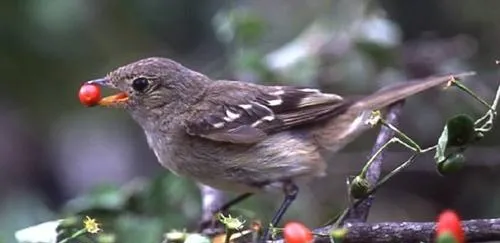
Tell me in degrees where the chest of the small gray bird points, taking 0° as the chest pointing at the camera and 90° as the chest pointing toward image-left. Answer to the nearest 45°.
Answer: approximately 90°

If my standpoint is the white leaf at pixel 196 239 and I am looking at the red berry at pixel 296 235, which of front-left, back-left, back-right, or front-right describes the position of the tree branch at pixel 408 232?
front-left
